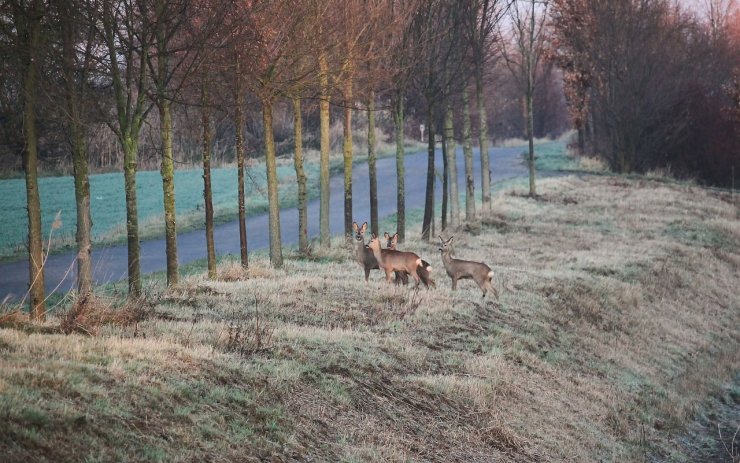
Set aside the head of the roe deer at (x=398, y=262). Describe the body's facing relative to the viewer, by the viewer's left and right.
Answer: facing to the left of the viewer

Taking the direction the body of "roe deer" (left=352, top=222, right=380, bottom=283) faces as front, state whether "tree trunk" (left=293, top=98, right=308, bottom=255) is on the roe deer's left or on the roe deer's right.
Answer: on the roe deer's right

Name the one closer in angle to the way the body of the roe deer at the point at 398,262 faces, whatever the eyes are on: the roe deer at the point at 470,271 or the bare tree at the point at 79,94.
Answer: the bare tree

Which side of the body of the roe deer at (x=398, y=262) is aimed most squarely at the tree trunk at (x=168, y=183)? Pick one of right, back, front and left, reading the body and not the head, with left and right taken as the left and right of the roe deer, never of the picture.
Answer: front

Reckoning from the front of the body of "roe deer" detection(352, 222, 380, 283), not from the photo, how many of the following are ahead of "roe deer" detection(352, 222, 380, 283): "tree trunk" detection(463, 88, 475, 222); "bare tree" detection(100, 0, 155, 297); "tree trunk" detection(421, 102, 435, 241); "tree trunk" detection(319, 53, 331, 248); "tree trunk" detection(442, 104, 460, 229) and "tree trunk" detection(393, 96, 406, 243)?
1

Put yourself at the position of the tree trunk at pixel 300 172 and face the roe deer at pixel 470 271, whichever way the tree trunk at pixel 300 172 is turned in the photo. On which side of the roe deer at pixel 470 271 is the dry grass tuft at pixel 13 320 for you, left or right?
right

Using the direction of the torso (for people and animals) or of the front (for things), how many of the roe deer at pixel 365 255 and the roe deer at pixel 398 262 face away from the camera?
0

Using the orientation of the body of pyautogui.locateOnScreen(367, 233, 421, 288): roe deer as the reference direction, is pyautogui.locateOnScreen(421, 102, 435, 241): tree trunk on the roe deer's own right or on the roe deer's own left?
on the roe deer's own right

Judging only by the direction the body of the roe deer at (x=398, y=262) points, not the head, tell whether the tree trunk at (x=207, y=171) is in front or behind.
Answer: in front

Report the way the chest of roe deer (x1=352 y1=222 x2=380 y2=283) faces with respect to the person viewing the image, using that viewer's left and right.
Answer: facing the viewer and to the left of the viewer

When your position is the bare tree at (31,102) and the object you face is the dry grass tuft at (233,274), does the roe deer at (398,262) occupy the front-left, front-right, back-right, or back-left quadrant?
front-right

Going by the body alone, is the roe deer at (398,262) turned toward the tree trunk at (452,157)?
no

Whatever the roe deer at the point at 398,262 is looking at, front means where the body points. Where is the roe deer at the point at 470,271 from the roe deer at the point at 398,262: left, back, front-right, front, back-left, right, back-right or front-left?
back

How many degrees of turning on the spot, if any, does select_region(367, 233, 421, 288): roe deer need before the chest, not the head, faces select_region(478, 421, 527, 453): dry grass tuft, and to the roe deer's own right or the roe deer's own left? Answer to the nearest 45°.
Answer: approximately 90° to the roe deer's own left

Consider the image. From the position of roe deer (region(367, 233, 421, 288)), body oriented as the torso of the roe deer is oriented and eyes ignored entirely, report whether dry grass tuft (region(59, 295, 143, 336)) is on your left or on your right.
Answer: on your left

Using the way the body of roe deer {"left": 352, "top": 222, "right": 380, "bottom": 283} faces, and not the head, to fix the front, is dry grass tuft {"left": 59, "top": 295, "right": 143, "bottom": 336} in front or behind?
in front
